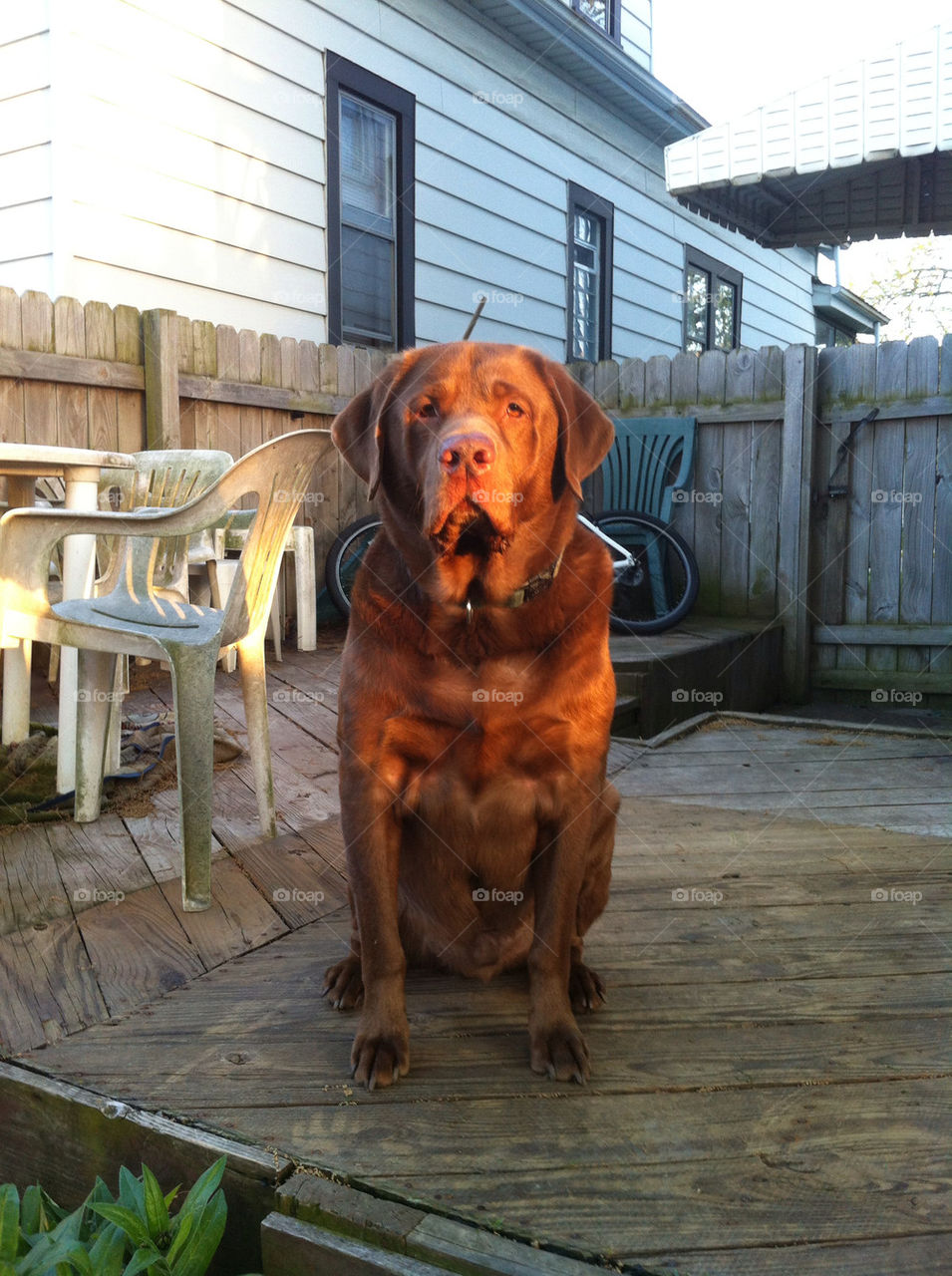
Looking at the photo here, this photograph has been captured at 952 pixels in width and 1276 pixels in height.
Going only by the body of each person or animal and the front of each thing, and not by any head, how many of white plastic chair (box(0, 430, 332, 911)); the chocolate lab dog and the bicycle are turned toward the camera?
1

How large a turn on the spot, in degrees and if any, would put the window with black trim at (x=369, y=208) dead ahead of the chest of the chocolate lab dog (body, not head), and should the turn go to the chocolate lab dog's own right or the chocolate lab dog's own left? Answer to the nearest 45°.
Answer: approximately 180°

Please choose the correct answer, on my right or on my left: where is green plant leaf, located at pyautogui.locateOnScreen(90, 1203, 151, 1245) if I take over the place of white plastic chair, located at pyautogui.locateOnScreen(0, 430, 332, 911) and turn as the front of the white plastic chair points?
on my left

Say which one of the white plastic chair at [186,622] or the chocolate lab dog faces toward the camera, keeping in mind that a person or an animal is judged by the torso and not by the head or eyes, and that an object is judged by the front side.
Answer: the chocolate lab dog

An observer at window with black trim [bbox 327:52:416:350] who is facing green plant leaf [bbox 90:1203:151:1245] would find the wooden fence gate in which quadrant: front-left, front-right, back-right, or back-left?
front-left

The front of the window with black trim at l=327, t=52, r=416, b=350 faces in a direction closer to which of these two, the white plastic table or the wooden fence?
the wooden fence

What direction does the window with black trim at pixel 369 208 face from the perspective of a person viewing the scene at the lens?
facing the viewer and to the right of the viewer

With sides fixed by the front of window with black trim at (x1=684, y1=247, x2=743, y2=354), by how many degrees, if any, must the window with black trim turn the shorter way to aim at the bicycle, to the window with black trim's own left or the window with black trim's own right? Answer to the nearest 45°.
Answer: approximately 45° to the window with black trim's own right

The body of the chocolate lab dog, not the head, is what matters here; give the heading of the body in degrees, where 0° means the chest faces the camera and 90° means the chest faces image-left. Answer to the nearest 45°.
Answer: approximately 0°
